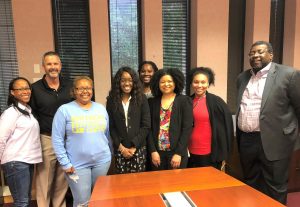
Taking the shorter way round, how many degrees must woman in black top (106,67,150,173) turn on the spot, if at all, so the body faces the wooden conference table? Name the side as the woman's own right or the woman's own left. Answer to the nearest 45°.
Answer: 0° — they already face it

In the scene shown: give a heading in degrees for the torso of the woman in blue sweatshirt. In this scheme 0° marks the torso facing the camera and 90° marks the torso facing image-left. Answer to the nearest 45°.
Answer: approximately 315°

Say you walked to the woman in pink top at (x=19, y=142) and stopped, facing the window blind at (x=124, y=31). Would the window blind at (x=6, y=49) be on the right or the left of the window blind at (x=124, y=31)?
left

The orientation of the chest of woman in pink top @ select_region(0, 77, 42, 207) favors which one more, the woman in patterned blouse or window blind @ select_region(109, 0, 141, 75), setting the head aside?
the woman in patterned blouse

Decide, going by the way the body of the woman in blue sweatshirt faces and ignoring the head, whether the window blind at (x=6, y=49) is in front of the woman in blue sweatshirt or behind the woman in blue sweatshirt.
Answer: behind
